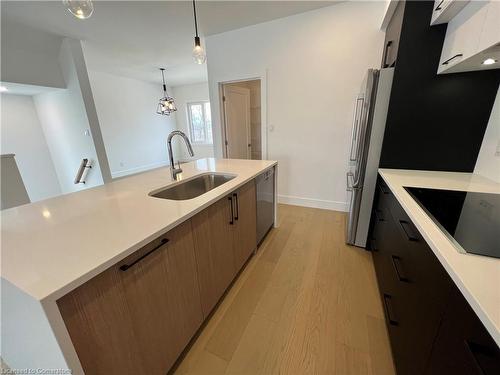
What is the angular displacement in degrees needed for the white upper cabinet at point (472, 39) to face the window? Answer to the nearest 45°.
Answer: approximately 45° to its right

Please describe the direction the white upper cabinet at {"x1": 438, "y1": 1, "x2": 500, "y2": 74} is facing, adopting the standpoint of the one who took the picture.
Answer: facing the viewer and to the left of the viewer

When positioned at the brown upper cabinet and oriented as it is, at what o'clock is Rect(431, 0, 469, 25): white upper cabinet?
The white upper cabinet is roughly at 8 o'clock from the brown upper cabinet.

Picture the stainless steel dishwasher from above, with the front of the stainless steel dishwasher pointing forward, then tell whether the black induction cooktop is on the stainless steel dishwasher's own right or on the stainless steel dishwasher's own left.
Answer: on the stainless steel dishwasher's own right

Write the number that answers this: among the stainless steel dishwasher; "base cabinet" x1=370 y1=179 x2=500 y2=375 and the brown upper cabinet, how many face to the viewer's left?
2

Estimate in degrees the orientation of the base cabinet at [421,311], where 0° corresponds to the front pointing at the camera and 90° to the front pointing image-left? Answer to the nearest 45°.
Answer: approximately 90°

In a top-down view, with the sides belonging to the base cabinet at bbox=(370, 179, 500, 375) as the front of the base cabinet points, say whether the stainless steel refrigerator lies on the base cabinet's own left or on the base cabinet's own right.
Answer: on the base cabinet's own right

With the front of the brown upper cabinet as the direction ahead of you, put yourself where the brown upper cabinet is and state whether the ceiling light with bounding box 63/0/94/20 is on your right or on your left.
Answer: on your left

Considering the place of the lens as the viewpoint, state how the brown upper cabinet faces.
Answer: facing to the left of the viewer

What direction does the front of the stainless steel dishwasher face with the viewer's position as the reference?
facing to the right of the viewer
